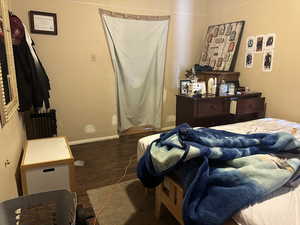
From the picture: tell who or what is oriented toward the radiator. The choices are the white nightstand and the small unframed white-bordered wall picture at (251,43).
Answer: the small unframed white-bordered wall picture

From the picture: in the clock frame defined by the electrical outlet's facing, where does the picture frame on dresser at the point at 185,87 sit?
The picture frame on dresser is roughly at 10 o'clock from the electrical outlet.

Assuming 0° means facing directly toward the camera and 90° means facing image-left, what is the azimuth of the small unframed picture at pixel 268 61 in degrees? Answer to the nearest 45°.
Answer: approximately 45°

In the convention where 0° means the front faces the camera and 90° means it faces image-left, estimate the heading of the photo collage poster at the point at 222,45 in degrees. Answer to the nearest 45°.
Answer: approximately 45°

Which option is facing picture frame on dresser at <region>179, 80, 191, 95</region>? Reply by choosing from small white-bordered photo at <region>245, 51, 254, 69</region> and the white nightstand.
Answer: the small white-bordered photo

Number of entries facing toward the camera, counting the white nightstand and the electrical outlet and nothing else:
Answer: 2

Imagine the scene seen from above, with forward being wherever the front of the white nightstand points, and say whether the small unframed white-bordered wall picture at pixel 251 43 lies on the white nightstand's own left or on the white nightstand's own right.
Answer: on the white nightstand's own left

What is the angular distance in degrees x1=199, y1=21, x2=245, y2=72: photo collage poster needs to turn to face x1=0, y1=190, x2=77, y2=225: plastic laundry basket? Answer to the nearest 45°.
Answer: approximately 45° to its left

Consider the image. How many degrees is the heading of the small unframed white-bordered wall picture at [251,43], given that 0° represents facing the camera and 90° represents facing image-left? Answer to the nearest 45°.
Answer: approximately 45°

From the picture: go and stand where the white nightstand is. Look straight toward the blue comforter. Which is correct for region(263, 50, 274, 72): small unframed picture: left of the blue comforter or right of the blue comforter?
left

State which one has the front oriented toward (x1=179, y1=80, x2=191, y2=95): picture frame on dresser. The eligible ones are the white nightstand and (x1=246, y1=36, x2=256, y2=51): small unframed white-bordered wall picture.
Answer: the small unframed white-bordered wall picture

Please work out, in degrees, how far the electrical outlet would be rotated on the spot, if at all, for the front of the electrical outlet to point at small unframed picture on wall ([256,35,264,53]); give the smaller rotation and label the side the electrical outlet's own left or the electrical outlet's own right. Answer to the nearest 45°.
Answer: approximately 90° to the electrical outlet's own left

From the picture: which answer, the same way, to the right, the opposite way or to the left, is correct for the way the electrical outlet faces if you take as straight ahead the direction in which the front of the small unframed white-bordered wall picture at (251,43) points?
to the left

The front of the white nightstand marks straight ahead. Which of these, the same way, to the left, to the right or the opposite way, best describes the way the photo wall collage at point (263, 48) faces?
to the right

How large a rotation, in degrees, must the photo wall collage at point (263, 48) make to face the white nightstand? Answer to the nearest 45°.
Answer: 0° — it already faces it

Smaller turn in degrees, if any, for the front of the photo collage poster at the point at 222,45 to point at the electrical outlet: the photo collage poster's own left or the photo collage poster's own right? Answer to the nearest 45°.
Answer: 0° — it already faces it

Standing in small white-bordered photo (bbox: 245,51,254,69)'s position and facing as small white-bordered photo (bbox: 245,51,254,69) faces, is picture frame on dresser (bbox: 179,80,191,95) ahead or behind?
ahead
